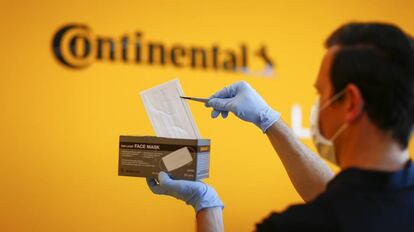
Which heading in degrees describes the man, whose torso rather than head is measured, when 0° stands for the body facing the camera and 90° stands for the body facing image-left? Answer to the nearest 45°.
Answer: approximately 135°

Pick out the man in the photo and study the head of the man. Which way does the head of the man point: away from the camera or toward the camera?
away from the camera
